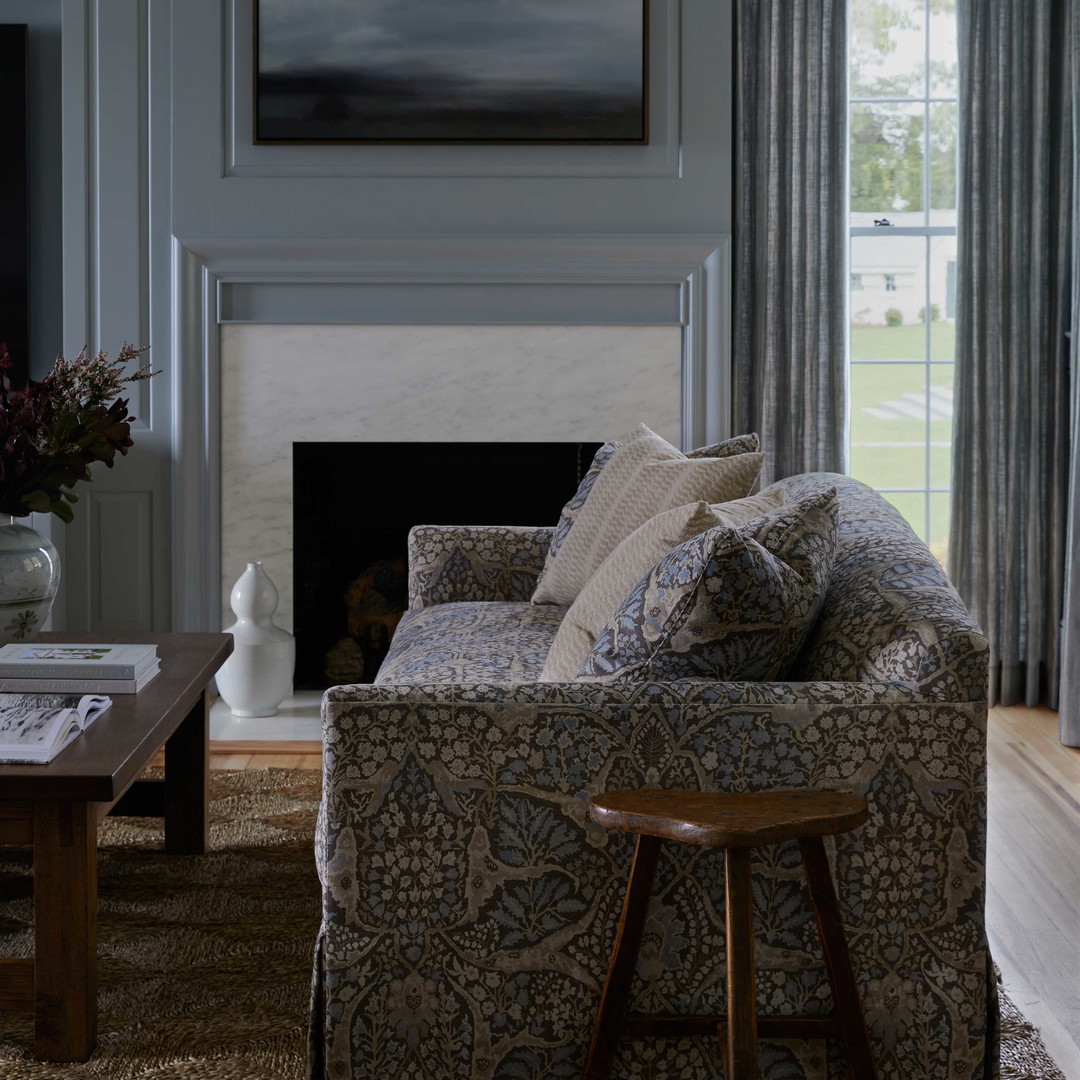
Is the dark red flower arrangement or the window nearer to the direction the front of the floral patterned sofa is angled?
the dark red flower arrangement

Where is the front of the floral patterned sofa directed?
to the viewer's left

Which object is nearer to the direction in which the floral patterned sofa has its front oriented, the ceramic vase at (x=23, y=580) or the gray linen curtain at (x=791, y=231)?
the ceramic vase

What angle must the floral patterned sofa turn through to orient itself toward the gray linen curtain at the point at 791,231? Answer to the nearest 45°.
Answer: approximately 90° to its right

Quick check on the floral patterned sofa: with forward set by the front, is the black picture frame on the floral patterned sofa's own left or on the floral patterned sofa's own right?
on the floral patterned sofa's own right

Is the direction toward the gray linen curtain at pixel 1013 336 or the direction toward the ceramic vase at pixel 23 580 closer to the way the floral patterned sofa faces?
the ceramic vase

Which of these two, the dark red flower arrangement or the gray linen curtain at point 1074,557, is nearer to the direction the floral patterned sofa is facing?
the dark red flower arrangement

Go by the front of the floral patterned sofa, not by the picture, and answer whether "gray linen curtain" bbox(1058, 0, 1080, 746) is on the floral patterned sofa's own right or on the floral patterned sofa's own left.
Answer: on the floral patterned sofa's own right
